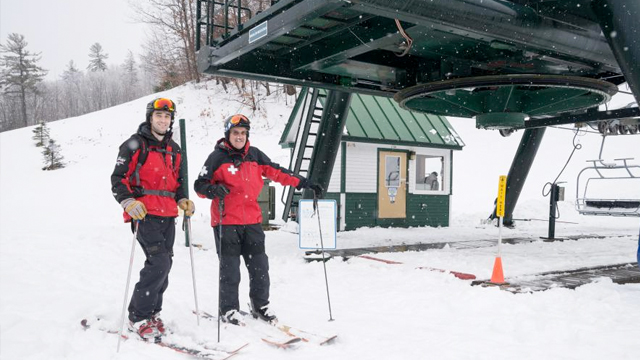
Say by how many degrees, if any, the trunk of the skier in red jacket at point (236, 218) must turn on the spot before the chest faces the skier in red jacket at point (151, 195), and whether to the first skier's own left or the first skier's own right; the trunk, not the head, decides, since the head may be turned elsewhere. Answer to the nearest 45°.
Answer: approximately 90° to the first skier's own right

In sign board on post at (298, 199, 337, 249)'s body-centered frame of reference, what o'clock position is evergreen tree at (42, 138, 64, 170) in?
The evergreen tree is roughly at 5 o'clock from the sign board on post.

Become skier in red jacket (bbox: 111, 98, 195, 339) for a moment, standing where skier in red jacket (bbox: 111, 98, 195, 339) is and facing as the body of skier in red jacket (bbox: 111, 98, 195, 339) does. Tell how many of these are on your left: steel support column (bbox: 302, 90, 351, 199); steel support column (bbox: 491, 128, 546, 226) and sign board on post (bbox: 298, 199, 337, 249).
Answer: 3

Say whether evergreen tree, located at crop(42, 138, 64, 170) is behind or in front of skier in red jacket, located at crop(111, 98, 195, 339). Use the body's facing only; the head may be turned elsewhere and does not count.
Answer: behind

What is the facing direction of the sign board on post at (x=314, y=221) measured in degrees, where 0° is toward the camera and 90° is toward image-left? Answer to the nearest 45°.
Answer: approximately 0°

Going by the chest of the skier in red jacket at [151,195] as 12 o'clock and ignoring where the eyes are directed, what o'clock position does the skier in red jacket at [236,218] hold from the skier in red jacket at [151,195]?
the skier in red jacket at [236,218] is roughly at 10 o'clock from the skier in red jacket at [151,195].

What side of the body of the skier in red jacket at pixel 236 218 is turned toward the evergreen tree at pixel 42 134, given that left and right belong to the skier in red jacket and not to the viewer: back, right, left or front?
back

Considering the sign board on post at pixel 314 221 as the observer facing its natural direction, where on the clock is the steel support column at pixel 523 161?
The steel support column is roughly at 7 o'clock from the sign board on post.

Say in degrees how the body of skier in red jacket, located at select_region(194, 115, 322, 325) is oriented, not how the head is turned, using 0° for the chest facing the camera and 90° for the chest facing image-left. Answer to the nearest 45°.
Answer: approximately 315°

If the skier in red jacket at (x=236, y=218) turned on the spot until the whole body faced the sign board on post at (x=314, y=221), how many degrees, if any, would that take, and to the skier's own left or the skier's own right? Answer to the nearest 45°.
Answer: approximately 90° to the skier's own left
